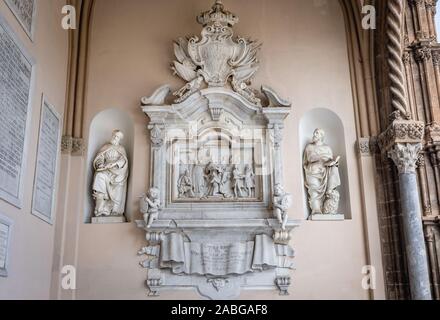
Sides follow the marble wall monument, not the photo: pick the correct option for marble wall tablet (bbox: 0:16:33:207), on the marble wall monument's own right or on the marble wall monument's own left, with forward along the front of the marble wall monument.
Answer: on the marble wall monument's own right

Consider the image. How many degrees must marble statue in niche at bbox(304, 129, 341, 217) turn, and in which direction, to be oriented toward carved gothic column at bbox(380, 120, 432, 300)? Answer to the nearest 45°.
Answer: approximately 45° to its left

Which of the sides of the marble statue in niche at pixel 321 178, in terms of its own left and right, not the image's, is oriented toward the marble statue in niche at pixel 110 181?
right

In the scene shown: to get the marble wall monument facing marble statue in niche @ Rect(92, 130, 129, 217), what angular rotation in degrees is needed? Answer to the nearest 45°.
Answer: approximately 90° to its right

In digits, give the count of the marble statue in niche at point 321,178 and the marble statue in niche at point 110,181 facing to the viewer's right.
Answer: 0

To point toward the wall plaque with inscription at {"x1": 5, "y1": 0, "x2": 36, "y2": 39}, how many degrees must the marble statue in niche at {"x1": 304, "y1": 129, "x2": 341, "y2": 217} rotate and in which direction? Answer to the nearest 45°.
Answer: approximately 45° to its right
